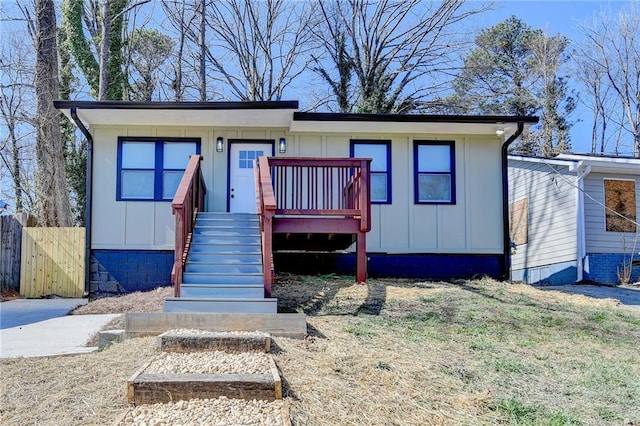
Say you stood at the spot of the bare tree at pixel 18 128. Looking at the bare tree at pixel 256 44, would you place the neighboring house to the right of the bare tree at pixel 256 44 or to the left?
right

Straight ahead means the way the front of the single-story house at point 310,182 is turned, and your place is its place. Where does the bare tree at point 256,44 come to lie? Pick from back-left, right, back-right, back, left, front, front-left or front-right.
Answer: back

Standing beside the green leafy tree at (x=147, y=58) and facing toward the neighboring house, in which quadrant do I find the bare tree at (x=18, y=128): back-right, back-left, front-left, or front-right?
back-right

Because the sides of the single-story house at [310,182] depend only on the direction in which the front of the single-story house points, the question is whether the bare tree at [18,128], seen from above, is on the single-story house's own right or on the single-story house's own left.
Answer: on the single-story house's own right

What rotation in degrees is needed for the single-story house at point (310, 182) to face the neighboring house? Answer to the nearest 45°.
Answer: approximately 90° to its left

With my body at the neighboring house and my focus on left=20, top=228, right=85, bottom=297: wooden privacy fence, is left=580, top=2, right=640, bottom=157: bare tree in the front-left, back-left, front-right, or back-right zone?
back-right

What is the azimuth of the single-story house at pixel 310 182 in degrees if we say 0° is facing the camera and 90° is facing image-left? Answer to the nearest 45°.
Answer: approximately 0°

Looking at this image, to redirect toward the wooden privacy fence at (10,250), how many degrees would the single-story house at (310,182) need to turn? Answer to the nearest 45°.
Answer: approximately 90° to its right

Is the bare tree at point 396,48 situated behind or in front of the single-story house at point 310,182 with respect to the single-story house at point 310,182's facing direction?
behind
